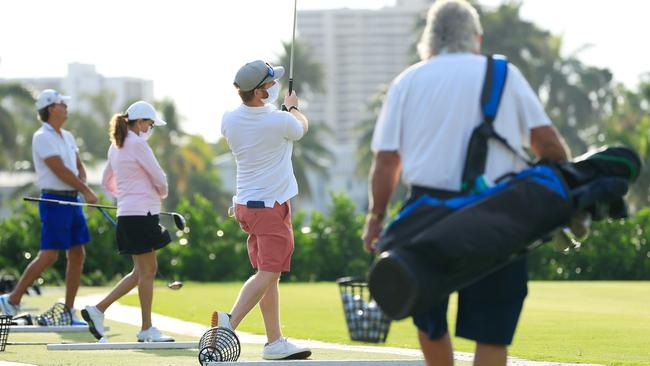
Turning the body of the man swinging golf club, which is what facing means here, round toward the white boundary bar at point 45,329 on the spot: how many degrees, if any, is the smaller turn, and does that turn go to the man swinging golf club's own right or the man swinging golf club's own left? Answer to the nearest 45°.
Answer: approximately 90° to the man swinging golf club's own left

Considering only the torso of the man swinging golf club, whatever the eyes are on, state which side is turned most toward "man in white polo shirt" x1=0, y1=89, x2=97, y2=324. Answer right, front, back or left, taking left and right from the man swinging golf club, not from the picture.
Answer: left

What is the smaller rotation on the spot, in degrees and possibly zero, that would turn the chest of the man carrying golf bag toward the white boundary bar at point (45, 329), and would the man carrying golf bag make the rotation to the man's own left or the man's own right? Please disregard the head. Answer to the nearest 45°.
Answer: approximately 45° to the man's own left

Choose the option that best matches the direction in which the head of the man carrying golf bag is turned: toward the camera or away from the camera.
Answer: away from the camera

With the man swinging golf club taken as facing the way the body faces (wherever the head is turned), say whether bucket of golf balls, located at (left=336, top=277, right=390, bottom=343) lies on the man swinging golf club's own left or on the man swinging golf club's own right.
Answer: on the man swinging golf club's own right

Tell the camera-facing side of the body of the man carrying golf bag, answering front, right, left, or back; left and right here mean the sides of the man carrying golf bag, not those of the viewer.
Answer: back

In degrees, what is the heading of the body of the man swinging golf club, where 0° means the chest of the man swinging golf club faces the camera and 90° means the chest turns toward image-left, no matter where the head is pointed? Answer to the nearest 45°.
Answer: approximately 225°

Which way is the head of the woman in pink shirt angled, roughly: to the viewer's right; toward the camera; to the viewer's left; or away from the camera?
to the viewer's right
